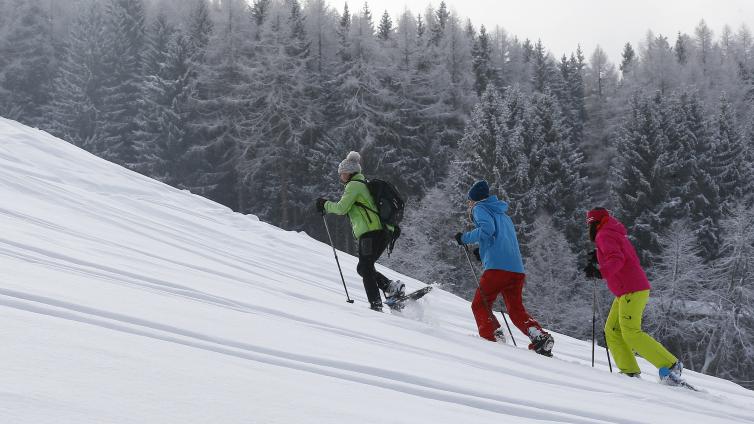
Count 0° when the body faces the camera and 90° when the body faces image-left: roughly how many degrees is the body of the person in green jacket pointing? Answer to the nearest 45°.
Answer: approximately 90°

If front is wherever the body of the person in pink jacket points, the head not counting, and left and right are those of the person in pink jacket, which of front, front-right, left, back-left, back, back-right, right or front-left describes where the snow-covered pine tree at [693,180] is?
right

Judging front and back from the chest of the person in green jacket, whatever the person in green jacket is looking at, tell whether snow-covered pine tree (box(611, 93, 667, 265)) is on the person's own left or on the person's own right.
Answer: on the person's own right

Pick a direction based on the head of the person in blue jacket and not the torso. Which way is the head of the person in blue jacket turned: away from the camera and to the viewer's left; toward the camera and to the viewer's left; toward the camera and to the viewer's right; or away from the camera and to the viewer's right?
away from the camera and to the viewer's left

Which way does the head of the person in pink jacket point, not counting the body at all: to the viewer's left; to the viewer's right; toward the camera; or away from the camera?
to the viewer's left

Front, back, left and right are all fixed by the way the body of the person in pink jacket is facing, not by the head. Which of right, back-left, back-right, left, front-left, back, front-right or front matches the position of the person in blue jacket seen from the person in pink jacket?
front

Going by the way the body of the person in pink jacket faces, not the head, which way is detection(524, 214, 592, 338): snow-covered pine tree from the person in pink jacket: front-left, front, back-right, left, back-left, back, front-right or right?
right

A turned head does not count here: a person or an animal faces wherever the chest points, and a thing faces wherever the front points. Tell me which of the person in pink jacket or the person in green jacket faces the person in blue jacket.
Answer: the person in pink jacket

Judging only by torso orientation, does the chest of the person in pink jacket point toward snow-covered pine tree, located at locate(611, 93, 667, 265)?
no

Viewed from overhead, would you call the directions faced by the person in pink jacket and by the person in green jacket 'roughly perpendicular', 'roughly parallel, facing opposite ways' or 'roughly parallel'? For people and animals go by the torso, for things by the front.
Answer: roughly parallel

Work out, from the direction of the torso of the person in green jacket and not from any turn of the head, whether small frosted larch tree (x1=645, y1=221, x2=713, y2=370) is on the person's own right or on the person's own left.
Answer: on the person's own right

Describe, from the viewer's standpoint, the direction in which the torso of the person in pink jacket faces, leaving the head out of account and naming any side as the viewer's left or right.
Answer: facing to the left of the viewer

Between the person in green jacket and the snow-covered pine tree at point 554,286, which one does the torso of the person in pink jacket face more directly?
the person in green jacket

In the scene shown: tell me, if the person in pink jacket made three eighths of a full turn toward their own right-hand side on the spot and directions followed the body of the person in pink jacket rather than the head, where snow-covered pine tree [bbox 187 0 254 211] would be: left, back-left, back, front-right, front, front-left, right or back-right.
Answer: left

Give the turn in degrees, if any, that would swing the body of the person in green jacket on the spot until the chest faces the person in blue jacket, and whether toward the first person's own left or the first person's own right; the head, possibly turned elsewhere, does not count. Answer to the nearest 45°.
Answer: approximately 180°
